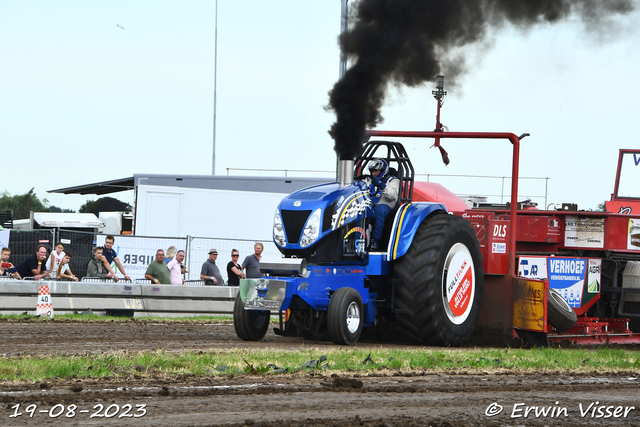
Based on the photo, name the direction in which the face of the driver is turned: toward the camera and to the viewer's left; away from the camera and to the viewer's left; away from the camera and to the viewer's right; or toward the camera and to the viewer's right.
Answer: toward the camera and to the viewer's left

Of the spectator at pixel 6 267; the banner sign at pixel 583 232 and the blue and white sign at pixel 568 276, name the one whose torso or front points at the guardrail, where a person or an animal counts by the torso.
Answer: the spectator

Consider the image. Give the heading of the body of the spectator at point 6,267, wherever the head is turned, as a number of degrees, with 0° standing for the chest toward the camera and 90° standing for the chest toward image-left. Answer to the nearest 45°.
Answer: approximately 315°

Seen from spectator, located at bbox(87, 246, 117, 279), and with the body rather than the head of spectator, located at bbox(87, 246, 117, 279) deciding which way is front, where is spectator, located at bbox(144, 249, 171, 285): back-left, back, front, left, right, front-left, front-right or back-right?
front-left

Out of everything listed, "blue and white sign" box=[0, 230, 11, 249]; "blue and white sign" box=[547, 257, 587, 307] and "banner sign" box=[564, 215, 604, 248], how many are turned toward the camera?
3

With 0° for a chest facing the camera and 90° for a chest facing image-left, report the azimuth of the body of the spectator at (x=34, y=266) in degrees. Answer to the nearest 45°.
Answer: approximately 315°

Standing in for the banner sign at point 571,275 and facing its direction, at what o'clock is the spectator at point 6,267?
The spectator is roughly at 3 o'clock from the banner sign.

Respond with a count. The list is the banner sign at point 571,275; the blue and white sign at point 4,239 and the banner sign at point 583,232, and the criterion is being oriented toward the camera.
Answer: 3

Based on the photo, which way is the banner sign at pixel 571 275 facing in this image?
toward the camera

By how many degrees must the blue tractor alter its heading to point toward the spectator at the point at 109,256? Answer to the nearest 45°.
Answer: approximately 90° to its right

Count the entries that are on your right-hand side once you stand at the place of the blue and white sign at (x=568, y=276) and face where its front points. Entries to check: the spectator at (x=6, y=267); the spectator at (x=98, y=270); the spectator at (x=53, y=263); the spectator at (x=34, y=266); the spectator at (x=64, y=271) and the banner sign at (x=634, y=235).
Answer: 5

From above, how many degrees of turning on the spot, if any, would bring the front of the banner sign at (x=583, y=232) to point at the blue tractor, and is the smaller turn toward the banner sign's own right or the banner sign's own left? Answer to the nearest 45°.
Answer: approximately 45° to the banner sign's own right

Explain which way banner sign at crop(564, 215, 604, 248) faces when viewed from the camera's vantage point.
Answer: facing the viewer
